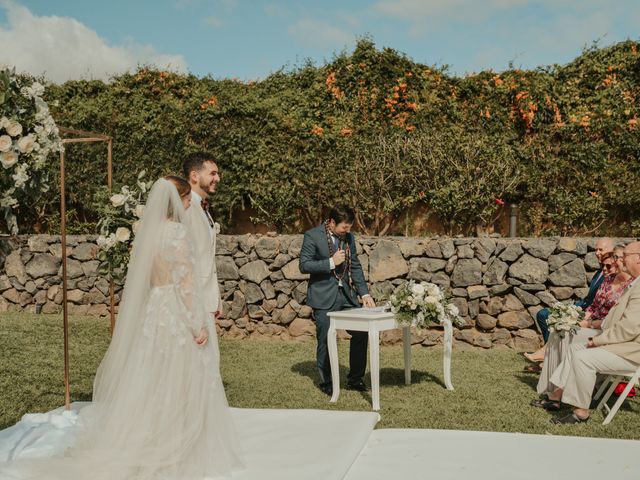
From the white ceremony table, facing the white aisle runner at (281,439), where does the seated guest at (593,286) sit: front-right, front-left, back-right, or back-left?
back-left

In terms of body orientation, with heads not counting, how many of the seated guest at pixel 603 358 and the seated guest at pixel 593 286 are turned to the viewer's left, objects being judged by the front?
2

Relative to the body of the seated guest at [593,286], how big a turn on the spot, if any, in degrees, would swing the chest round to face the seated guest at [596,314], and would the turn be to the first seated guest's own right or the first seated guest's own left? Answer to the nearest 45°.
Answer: approximately 90° to the first seated guest's own left

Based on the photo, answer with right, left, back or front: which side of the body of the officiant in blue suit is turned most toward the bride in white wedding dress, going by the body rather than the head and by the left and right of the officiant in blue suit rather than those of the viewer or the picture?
right

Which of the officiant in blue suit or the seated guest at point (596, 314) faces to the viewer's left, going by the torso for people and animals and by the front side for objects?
the seated guest

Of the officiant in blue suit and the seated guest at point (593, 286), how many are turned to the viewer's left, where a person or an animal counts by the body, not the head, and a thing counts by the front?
1

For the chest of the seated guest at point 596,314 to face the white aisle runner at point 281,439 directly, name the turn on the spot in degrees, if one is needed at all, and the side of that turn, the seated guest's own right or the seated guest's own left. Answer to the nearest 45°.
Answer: approximately 45° to the seated guest's own left

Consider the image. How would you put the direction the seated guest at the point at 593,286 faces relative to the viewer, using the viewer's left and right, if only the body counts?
facing to the left of the viewer

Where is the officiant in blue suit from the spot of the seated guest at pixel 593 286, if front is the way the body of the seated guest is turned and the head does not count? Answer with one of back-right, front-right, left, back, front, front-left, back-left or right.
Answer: front-left

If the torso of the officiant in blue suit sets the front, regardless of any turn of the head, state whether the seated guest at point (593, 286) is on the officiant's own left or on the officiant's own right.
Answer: on the officiant's own left

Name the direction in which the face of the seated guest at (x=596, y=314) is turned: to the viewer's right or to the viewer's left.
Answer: to the viewer's left

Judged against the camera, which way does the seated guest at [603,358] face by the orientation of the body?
to the viewer's left

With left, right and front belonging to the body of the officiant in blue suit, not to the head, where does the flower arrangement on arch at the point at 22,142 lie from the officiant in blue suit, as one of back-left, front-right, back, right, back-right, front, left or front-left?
right

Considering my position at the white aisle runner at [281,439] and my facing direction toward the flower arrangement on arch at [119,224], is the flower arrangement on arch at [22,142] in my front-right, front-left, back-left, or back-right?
front-left

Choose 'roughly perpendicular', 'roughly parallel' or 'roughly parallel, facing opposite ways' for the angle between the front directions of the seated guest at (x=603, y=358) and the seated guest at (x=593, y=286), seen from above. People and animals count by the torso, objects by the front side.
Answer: roughly parallel
